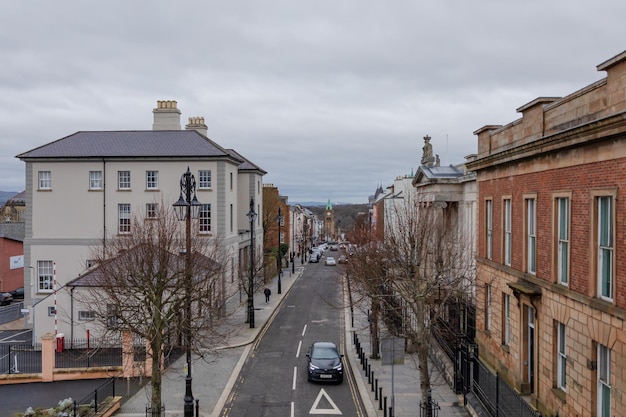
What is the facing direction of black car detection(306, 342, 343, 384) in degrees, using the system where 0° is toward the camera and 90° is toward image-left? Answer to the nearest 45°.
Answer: approximately 0°

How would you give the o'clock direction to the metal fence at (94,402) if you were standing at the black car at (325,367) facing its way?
The metal fence is roughly at 2 o'clock from the black car.

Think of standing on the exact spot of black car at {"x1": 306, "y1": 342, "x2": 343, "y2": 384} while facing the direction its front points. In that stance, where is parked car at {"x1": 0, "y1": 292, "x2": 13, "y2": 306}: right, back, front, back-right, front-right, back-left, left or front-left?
back-right

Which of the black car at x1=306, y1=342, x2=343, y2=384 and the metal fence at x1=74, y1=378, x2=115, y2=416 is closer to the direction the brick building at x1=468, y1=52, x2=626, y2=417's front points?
the metal fence

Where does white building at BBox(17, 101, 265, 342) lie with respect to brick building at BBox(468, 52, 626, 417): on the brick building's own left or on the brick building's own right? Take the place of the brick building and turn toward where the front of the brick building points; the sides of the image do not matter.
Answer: on the brick building's own right

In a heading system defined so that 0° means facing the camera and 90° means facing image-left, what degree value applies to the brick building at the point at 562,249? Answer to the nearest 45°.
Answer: approximately 45°

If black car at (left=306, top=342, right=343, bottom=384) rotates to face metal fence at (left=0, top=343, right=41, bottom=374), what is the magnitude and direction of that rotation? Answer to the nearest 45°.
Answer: approximately 90° to its right

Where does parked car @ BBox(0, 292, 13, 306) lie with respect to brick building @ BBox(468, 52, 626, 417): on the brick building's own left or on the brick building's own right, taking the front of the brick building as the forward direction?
on the brick building's own right

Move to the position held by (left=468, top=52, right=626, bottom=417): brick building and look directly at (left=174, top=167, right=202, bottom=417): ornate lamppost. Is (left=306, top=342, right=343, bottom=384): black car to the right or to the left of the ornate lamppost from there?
right

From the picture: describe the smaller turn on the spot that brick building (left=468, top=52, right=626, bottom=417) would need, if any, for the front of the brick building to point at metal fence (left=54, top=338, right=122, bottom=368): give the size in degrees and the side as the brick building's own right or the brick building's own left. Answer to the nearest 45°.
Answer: approximately 45° to the brick building's own right
